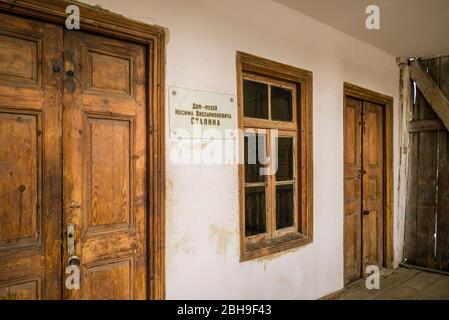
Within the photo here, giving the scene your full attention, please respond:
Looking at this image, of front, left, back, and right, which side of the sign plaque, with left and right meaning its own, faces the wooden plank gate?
left

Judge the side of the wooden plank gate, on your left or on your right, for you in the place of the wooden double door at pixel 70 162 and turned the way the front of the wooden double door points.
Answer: on your left

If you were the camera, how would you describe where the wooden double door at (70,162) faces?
facing the viewer and to the right of the viewer

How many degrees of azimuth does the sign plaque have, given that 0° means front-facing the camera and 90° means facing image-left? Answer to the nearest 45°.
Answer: approximately 315°

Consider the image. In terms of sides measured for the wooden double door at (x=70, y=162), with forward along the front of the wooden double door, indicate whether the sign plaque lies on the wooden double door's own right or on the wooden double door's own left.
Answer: on the wooden double door's own left

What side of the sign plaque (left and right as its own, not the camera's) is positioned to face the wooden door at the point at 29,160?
right

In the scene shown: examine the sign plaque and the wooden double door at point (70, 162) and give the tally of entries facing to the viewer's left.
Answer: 0

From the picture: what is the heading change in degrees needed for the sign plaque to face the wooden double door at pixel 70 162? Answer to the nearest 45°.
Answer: approximately 90° to its right

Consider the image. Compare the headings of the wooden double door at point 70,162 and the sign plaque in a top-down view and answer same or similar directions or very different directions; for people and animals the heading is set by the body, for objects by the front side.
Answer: same or similar directions
